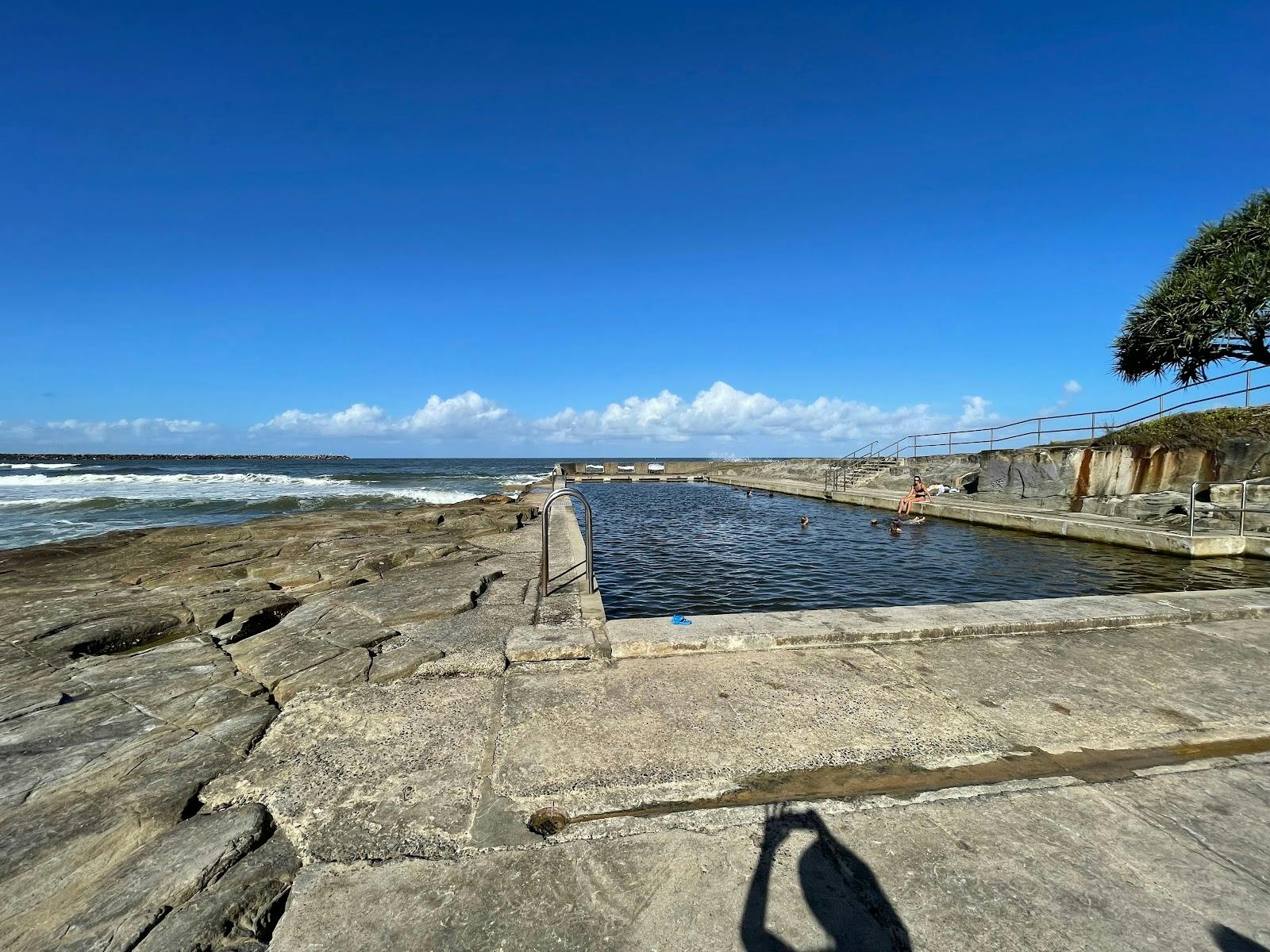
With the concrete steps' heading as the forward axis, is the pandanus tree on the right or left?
on its left

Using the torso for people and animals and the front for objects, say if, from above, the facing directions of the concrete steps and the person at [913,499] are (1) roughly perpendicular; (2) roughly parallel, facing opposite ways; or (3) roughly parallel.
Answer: roughly parallel

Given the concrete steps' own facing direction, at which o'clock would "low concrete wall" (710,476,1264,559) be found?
The low concrete wall is roughly at 10 o'clock from the concrete steps.

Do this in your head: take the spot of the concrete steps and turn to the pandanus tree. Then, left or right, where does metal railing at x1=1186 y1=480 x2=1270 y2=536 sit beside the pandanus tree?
right

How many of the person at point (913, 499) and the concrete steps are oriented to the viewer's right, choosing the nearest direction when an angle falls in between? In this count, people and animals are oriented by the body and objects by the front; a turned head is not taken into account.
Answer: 0

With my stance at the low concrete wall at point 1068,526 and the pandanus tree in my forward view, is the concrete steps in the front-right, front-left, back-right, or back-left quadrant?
front-left

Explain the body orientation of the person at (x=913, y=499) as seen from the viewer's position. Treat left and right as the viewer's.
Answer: facing the viewer and to the left of the viewer

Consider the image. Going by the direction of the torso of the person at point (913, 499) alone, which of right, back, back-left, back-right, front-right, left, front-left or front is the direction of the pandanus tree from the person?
back
